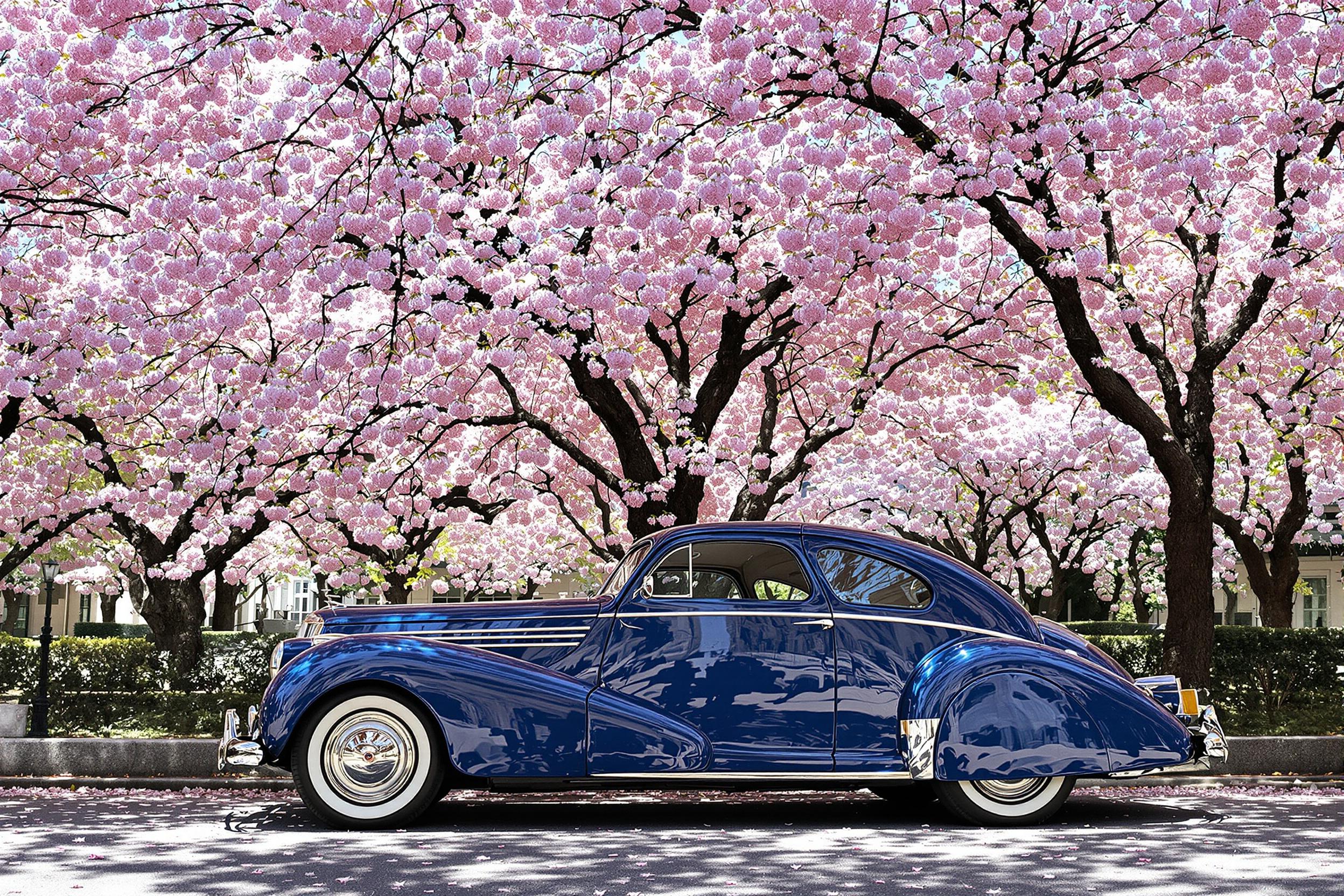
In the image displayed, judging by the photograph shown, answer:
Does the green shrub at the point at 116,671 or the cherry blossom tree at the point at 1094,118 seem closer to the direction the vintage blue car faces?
the green shrub

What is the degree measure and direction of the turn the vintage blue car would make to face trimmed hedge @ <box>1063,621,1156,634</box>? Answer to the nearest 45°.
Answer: approximately 90° to its right

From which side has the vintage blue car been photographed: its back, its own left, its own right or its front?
left

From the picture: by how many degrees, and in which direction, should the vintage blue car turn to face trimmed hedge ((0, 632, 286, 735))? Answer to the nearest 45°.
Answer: approximately 45° to its right

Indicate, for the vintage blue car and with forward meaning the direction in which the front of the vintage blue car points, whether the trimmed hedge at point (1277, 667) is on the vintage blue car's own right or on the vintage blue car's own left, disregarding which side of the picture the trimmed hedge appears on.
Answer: on the vintage blue car's own right

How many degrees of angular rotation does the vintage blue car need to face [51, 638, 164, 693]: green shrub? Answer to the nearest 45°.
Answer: approximately 45° to its right
